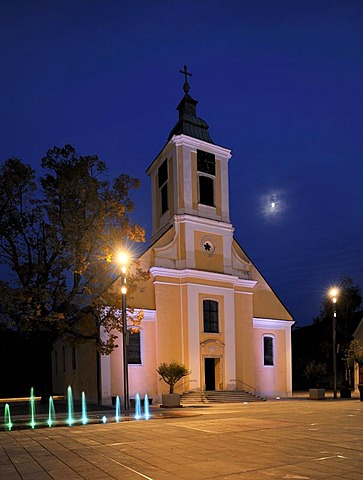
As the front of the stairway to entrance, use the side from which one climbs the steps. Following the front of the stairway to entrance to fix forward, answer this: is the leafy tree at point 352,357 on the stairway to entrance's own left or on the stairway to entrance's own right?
on the stairway to entrance's own left

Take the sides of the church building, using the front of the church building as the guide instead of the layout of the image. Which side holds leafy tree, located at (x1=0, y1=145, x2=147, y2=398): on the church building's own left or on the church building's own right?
on the church building's own right

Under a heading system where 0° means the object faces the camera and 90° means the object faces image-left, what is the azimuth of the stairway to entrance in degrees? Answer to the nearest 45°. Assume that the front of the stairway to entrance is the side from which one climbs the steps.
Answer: approximately 315°

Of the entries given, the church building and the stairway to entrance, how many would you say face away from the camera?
0

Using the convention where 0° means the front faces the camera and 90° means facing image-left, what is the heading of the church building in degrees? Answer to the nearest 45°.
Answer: approximately 315°

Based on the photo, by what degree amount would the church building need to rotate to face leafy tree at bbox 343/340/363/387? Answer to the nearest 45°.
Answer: approximately 90° to its left
